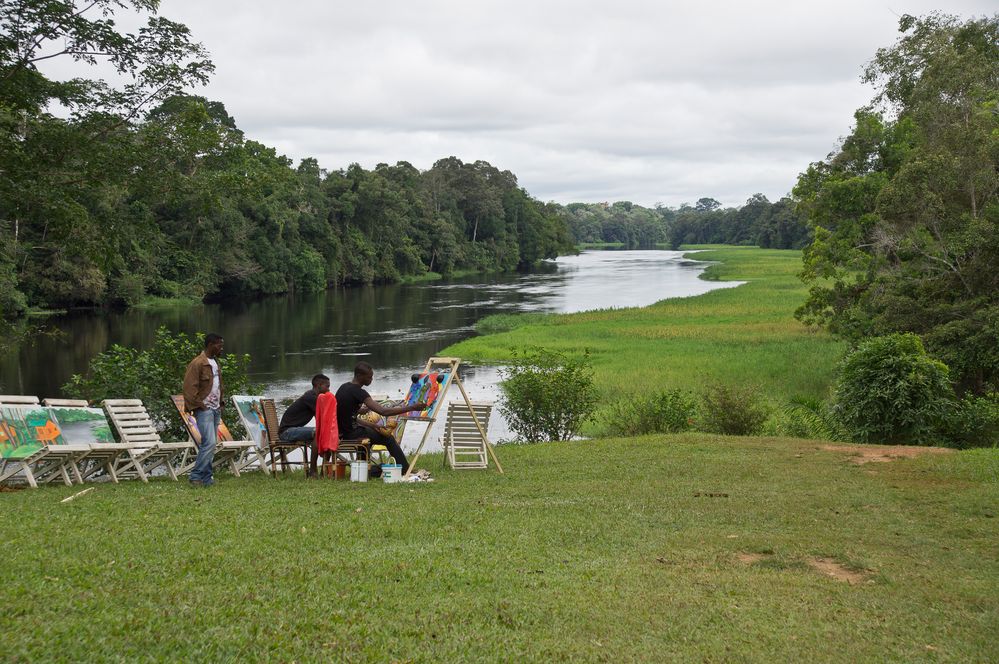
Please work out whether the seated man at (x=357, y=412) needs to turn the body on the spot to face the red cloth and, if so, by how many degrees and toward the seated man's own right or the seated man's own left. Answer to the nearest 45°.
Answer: approximately 135° to the seated man's own right

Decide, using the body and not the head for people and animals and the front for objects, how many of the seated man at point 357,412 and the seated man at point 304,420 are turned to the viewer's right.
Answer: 2

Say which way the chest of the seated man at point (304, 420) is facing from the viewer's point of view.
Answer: to the viewer's right

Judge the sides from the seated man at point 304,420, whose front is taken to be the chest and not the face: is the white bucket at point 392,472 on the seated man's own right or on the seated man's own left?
on the seated man's own right

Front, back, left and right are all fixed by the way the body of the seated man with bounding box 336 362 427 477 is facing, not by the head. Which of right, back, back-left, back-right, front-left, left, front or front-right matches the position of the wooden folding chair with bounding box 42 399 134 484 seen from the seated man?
back

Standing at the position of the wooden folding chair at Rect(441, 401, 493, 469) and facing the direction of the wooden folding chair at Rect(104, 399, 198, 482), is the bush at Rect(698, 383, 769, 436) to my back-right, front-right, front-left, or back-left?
back-right

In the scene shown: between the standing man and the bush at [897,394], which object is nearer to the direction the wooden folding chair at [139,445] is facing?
the standing man

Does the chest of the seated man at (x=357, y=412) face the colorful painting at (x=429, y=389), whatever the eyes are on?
yes

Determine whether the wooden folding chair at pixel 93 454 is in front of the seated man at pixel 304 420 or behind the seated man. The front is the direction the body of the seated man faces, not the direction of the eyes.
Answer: behind

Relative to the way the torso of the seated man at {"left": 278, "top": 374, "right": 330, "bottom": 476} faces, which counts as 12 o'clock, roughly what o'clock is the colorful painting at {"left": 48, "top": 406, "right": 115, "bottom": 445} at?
The colorful painting is roughly at 6 o'clock from the seated man.

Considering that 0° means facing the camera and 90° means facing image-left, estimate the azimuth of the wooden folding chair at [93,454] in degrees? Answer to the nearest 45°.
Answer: approximately 315°

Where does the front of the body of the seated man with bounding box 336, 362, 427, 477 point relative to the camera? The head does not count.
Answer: to the viewer's right
